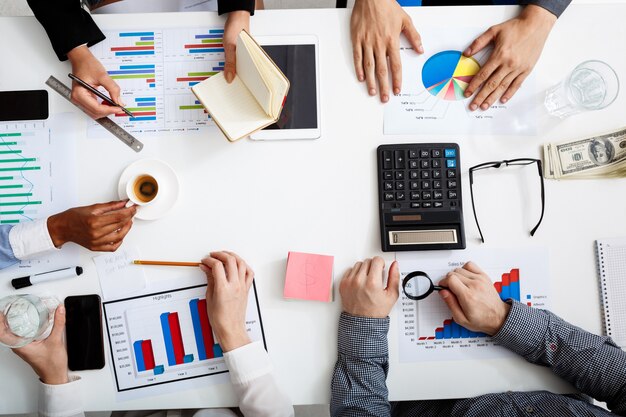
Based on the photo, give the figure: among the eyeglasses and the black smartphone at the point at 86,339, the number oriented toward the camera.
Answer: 1

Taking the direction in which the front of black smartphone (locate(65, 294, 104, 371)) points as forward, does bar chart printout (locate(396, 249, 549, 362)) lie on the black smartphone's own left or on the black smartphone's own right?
on the black smartphone's own left

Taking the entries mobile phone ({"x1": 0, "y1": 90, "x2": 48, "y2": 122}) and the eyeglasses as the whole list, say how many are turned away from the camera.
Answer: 1

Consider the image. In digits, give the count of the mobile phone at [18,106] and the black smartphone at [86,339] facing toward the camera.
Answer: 2

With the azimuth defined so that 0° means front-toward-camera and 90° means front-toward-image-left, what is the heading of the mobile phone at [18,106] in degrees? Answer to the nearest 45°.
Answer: approximately 0°

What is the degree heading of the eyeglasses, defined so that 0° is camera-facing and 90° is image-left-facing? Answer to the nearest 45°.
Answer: approximately 180°
